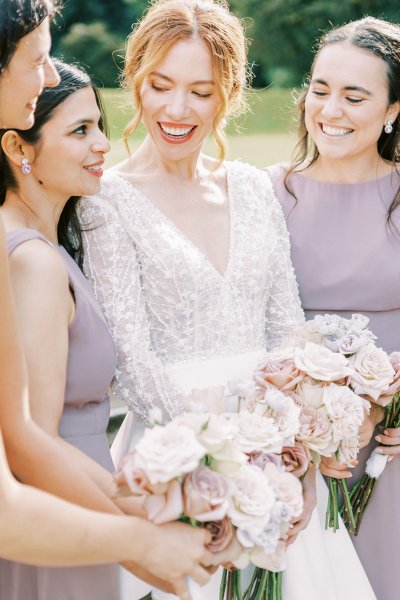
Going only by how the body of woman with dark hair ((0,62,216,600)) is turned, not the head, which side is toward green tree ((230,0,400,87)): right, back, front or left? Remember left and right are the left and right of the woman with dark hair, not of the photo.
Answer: left

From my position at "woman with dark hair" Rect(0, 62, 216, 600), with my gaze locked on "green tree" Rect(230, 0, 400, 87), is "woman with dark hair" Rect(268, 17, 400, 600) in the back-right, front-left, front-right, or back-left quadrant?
front-right

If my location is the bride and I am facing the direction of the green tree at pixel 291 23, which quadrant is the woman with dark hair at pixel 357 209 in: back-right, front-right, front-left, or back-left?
front-right

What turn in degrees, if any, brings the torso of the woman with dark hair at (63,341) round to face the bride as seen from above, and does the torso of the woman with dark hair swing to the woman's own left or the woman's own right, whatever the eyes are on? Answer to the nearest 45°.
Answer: approximately 45° to the woman's own left

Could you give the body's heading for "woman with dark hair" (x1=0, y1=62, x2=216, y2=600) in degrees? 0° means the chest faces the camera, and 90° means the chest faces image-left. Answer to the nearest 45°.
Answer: approximately 270°

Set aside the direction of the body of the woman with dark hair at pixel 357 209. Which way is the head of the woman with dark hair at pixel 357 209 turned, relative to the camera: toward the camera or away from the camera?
toward the camera

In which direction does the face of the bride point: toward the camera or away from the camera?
toward the camera
